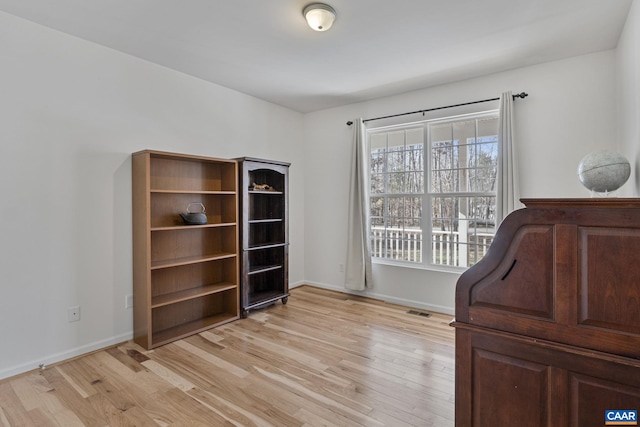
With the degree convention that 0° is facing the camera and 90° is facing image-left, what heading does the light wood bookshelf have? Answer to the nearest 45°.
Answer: approximately 315°

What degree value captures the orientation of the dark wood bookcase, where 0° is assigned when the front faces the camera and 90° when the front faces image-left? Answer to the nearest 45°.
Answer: approximately 315°
